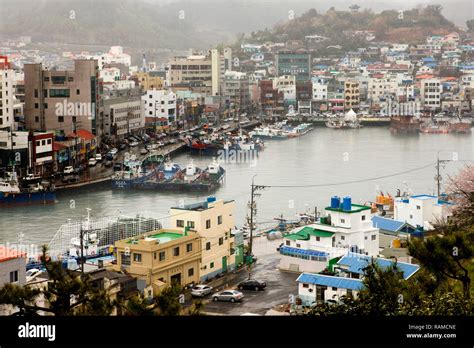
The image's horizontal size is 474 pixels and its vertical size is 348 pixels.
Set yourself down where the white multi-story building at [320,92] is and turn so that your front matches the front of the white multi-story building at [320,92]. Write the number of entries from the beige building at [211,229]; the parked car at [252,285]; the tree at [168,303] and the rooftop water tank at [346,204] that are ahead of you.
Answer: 4

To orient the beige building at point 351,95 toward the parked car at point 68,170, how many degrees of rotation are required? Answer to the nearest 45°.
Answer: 0° — it already faces it

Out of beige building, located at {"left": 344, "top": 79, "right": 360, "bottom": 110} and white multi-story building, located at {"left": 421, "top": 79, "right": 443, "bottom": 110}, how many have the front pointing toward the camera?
2

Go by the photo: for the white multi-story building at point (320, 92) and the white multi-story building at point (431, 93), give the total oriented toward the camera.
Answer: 2

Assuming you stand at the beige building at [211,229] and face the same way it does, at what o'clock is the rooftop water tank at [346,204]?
The rooftop water tank is roughly at 10 o'clock from the beige building.

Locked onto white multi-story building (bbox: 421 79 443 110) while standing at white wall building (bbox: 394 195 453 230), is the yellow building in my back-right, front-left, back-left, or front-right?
back-left

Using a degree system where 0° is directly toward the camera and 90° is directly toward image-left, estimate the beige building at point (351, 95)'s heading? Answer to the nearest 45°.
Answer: approximately 0°

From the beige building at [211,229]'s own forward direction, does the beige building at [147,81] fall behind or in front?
behind

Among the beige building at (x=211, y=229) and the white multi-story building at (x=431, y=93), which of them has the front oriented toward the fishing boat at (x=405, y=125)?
the white multi-story building

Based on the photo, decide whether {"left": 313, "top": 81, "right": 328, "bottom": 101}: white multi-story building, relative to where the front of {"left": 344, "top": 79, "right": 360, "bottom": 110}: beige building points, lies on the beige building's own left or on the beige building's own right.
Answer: on the beige building's own right
